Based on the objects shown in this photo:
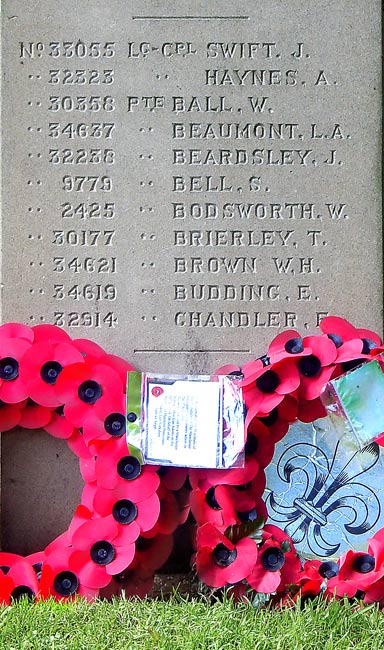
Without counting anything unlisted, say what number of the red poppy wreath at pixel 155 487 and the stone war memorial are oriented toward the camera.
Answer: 2

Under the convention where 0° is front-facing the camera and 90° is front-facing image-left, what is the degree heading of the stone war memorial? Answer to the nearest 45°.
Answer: approximately 0°

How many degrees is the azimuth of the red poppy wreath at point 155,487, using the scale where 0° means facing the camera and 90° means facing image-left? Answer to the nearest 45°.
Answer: approximately 0°
